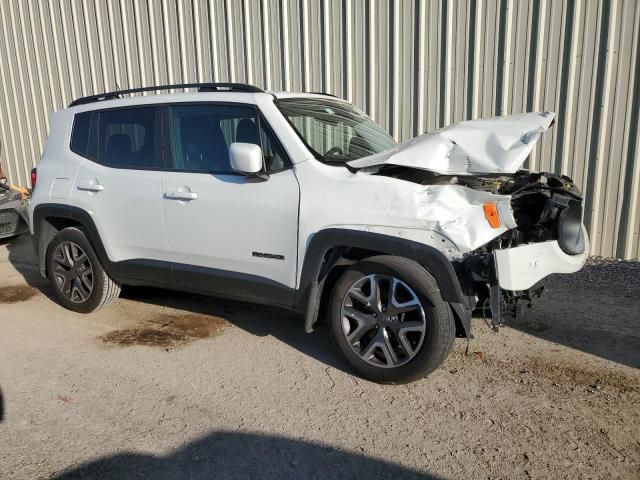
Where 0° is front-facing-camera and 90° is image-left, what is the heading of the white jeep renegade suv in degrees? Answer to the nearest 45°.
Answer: approximately 315°
